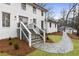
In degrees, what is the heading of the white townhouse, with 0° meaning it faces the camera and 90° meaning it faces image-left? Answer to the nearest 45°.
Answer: approximately 315°

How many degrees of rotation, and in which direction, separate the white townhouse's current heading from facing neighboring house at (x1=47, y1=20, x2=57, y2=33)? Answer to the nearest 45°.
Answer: approximately 45° to its left
